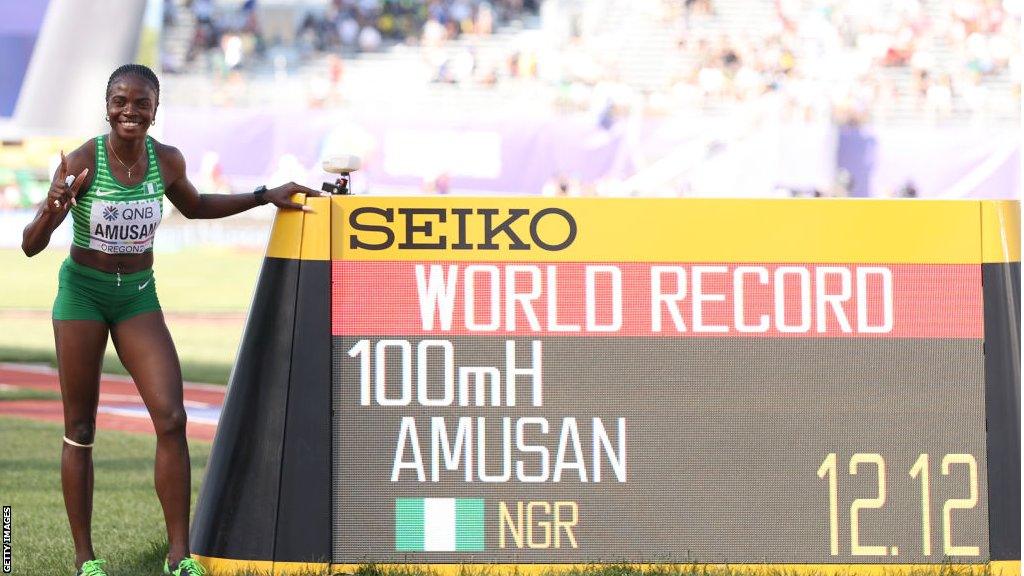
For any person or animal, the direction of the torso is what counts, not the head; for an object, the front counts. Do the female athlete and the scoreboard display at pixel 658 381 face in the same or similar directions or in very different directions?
same or similar directions

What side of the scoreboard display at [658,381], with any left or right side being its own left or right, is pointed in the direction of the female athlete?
right

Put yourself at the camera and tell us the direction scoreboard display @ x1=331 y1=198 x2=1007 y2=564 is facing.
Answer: facing the viewer

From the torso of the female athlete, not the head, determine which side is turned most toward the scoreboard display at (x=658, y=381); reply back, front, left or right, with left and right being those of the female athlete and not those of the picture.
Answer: left

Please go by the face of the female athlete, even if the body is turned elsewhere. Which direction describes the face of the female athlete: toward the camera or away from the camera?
toward the camera

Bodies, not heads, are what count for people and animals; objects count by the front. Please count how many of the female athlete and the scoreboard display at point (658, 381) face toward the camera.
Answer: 2
